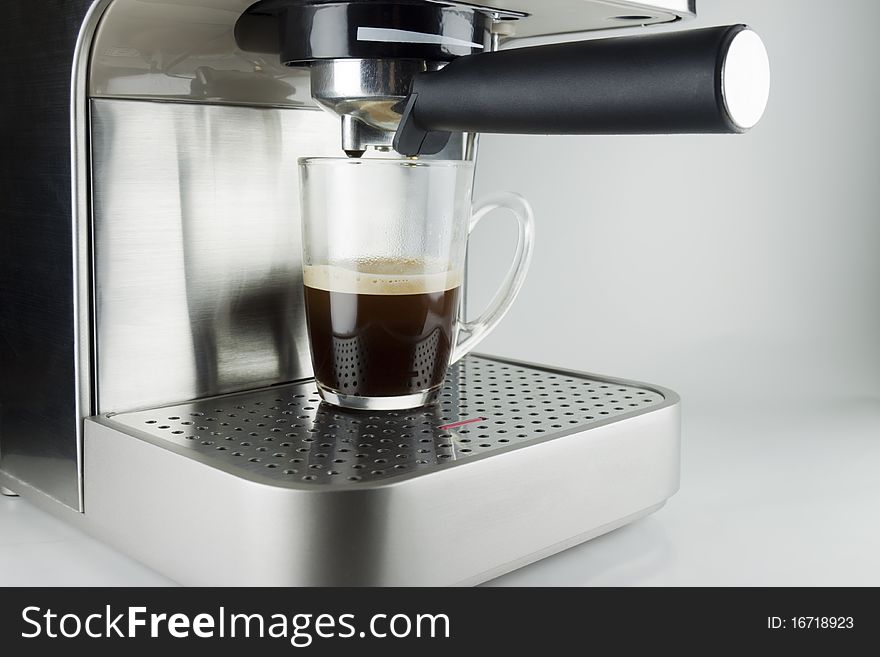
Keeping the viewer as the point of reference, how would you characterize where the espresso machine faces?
facing the viewer and to the right of the viewer
